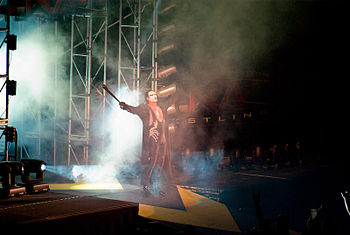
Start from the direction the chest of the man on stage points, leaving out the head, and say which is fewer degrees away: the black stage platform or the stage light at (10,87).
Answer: the black stage platform

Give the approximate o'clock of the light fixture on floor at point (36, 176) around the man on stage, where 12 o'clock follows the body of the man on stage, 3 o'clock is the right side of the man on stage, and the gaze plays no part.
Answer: The light fixture on floor is roughly at 4 o'clock from the man on stage.

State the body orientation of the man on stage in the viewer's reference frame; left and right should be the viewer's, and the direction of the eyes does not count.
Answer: facing the viewer and to the right of the viewer

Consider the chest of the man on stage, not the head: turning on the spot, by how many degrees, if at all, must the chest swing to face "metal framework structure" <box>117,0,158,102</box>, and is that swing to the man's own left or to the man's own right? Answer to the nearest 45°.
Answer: approximately 135° to the man's own left

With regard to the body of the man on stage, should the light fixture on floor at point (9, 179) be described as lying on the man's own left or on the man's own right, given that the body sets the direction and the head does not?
on the man's own right

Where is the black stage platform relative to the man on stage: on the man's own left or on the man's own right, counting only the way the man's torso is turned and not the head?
on the man's own right

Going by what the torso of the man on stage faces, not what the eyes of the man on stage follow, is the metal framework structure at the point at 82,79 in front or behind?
behind

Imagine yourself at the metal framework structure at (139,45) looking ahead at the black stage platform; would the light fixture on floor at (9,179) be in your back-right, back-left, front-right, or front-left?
front-right

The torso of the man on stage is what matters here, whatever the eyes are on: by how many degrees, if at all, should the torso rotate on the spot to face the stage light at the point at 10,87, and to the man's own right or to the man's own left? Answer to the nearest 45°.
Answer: approximately 135° to the man's own right
